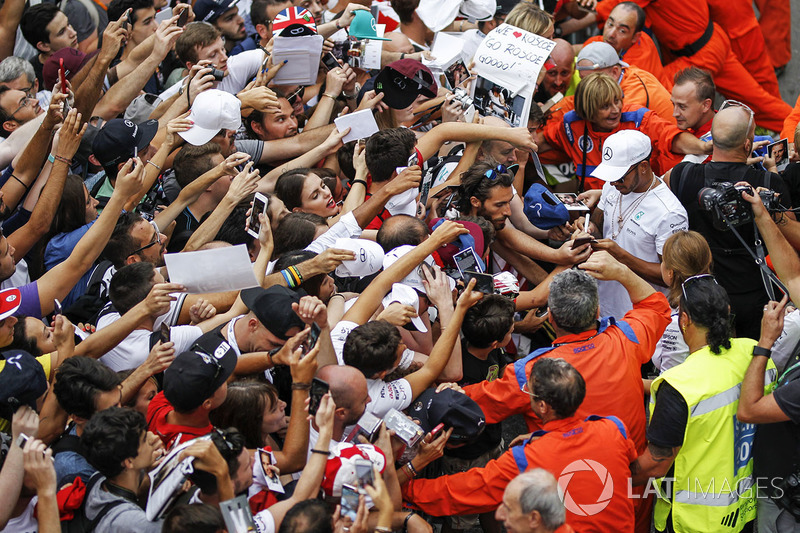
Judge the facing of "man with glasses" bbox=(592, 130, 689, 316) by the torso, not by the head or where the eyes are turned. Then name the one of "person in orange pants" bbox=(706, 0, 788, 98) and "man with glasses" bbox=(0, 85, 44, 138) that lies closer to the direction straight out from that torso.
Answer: the man with glasses

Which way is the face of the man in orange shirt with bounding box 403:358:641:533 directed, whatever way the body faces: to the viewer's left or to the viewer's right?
to the viewer's left

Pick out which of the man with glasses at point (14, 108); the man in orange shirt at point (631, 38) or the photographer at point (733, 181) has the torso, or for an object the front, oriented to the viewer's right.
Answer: the man with glasses

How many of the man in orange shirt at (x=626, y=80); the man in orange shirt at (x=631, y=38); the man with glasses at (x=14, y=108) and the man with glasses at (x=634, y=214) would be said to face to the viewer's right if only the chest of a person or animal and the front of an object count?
1

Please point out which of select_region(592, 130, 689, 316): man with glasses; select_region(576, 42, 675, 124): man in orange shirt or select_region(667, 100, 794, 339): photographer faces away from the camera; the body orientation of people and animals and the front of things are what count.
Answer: the photographer

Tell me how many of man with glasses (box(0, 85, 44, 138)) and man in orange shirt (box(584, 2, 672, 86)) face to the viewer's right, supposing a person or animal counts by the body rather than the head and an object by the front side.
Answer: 1

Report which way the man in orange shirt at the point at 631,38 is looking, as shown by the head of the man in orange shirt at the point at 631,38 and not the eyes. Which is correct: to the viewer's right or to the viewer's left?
to the viewer's left

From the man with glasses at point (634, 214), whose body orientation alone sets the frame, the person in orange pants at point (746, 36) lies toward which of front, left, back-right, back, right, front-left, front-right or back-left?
back-right

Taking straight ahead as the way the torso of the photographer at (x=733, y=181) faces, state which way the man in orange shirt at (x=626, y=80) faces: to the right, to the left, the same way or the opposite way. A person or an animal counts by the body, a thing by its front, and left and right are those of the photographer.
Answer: to the left

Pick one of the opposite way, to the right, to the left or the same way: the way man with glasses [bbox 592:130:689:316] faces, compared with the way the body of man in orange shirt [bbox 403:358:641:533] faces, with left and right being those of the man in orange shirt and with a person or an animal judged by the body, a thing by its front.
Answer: to the left
